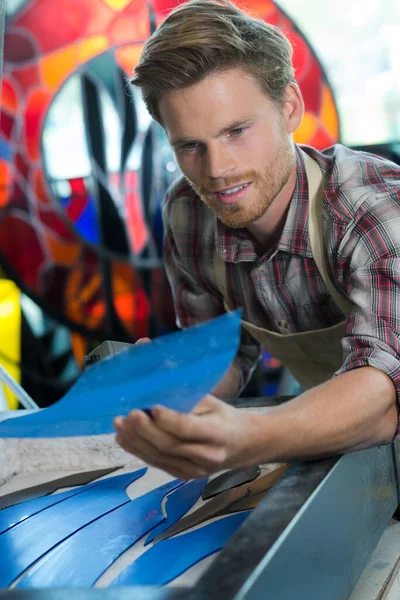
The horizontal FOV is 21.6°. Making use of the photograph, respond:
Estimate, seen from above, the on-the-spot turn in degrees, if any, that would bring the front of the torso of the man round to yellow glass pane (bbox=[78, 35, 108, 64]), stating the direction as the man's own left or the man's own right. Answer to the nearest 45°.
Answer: approximately 135° to the man's own right

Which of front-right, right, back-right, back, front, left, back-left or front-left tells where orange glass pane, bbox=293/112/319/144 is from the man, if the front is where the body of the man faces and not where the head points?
back-right

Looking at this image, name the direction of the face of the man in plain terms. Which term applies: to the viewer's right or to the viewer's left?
to the viewer's left

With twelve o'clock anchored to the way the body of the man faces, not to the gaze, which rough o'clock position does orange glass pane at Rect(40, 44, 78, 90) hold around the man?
The orange glass pane is roughly at 4 o'clock from the man.

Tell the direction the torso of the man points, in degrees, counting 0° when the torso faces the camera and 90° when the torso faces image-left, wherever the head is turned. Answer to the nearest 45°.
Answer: approximately 45°
